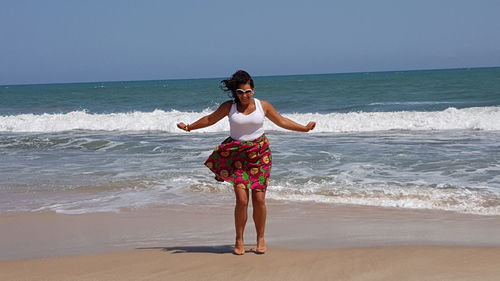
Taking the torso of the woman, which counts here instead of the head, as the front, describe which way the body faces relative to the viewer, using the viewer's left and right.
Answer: facing the viewer
